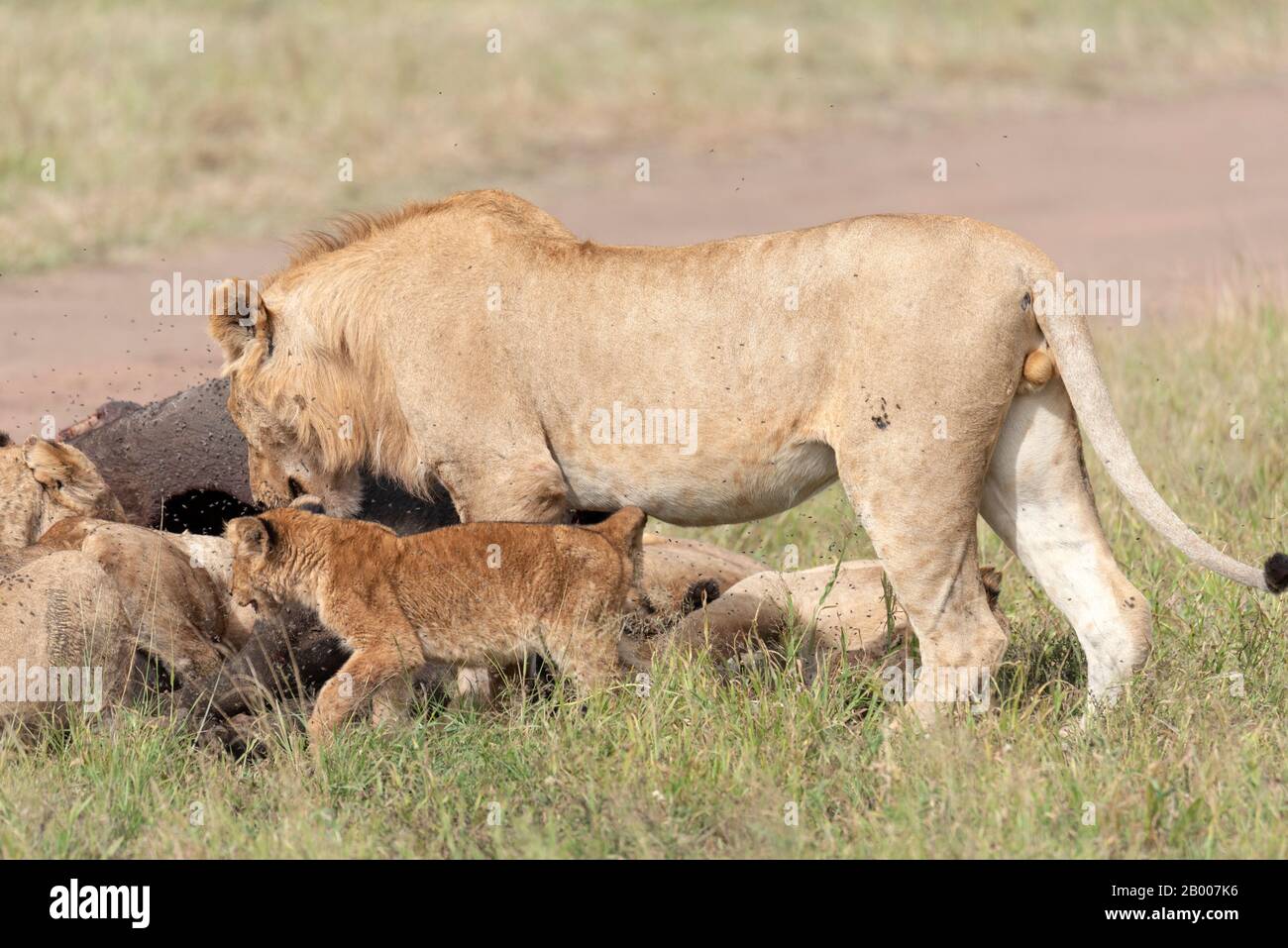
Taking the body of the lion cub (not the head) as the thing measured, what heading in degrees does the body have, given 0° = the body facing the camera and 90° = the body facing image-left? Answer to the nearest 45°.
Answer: approximately 90°

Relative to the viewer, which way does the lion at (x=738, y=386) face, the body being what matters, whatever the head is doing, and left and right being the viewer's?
facing to the left of the viewer

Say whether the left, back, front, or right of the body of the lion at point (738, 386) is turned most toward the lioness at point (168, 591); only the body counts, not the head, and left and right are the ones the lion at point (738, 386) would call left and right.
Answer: front

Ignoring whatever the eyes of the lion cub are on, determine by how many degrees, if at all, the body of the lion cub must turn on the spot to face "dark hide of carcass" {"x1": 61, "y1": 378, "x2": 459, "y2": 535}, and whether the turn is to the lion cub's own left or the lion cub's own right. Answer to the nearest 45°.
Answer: approximately 45° to the lion cub's own right

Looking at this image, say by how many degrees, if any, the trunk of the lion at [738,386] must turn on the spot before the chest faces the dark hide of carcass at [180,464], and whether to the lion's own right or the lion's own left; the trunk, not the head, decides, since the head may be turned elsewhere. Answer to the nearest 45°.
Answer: approximately 45° to the lion's own right

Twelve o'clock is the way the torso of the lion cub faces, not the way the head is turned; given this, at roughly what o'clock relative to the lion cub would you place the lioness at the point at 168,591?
The lioness is roughly at 1 o'clock from the lion cub.

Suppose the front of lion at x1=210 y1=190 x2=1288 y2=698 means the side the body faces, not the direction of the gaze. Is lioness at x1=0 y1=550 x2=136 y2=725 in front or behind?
in front
